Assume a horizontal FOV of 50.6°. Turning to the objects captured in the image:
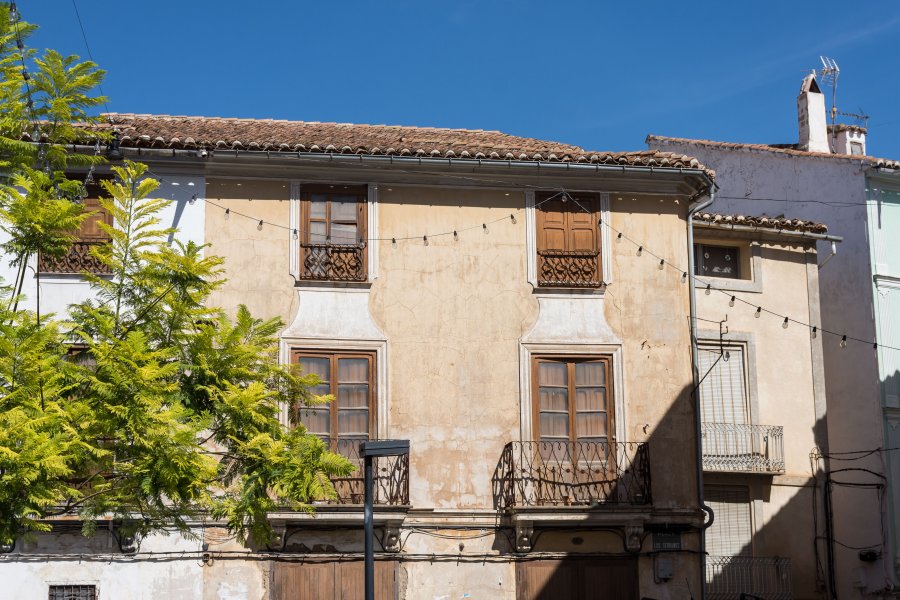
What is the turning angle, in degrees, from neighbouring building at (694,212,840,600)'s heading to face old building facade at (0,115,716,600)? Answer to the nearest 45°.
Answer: approximately 45° to its right

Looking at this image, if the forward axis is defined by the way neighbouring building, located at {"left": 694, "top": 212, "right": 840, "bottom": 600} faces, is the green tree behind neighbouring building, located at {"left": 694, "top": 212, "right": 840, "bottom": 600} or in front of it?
in front

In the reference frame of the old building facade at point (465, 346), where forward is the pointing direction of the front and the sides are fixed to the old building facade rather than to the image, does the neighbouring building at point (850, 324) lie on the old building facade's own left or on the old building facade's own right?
on the old building facade's own left

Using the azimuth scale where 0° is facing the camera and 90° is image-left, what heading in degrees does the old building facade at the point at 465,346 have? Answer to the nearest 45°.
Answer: approximately 0°

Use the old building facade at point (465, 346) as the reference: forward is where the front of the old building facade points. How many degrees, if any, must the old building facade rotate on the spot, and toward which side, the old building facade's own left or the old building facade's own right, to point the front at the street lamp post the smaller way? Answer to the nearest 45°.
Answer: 0° — it already faces it

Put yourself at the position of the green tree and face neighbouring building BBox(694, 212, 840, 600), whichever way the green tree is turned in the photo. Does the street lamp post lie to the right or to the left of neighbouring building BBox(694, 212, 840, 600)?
right
